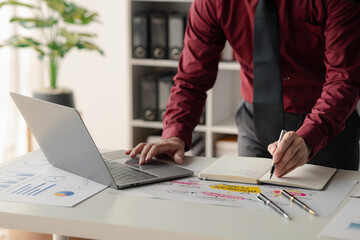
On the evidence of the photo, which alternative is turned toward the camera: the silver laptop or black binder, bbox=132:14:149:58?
the black binder

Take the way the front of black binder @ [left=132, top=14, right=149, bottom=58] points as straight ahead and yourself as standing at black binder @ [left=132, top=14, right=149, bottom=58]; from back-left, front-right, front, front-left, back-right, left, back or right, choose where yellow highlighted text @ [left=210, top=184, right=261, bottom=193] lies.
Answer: front

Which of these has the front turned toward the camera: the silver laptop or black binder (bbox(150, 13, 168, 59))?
the black binder

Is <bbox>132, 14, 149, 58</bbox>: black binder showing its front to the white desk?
yes

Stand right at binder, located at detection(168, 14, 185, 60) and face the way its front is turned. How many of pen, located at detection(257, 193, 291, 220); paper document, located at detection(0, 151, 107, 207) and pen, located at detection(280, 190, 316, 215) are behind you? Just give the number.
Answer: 0

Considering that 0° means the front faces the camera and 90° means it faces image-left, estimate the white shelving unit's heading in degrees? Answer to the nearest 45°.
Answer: approximately 0°

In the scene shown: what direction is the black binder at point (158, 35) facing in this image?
toward the camera

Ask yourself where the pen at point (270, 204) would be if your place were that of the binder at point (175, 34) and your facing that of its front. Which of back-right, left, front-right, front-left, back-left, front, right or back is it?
front

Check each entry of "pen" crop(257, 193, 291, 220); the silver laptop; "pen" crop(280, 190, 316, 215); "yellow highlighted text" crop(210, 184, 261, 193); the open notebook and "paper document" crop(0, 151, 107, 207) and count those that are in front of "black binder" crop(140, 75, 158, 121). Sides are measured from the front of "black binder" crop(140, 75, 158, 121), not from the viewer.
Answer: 6

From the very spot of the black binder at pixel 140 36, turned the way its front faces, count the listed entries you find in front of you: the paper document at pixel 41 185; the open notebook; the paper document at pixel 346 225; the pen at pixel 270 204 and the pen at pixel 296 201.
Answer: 5

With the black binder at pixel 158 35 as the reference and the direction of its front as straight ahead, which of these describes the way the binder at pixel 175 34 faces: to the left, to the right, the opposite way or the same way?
the same way

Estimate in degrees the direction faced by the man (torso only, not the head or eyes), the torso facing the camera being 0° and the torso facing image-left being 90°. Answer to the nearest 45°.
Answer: approximately 45°

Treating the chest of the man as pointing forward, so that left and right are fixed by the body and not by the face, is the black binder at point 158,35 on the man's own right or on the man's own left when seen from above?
on the man's own right

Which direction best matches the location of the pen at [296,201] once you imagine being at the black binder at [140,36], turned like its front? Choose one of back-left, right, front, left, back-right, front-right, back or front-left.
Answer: front

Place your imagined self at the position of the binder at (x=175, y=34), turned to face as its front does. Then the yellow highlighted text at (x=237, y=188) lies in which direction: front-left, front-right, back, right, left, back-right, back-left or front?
front

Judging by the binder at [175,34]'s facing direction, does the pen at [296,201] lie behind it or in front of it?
in front

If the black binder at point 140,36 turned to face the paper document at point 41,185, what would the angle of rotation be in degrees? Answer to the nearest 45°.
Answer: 0° — it already faces it

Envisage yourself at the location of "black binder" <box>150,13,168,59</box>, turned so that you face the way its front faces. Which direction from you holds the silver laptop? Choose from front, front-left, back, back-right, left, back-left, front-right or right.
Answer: front
